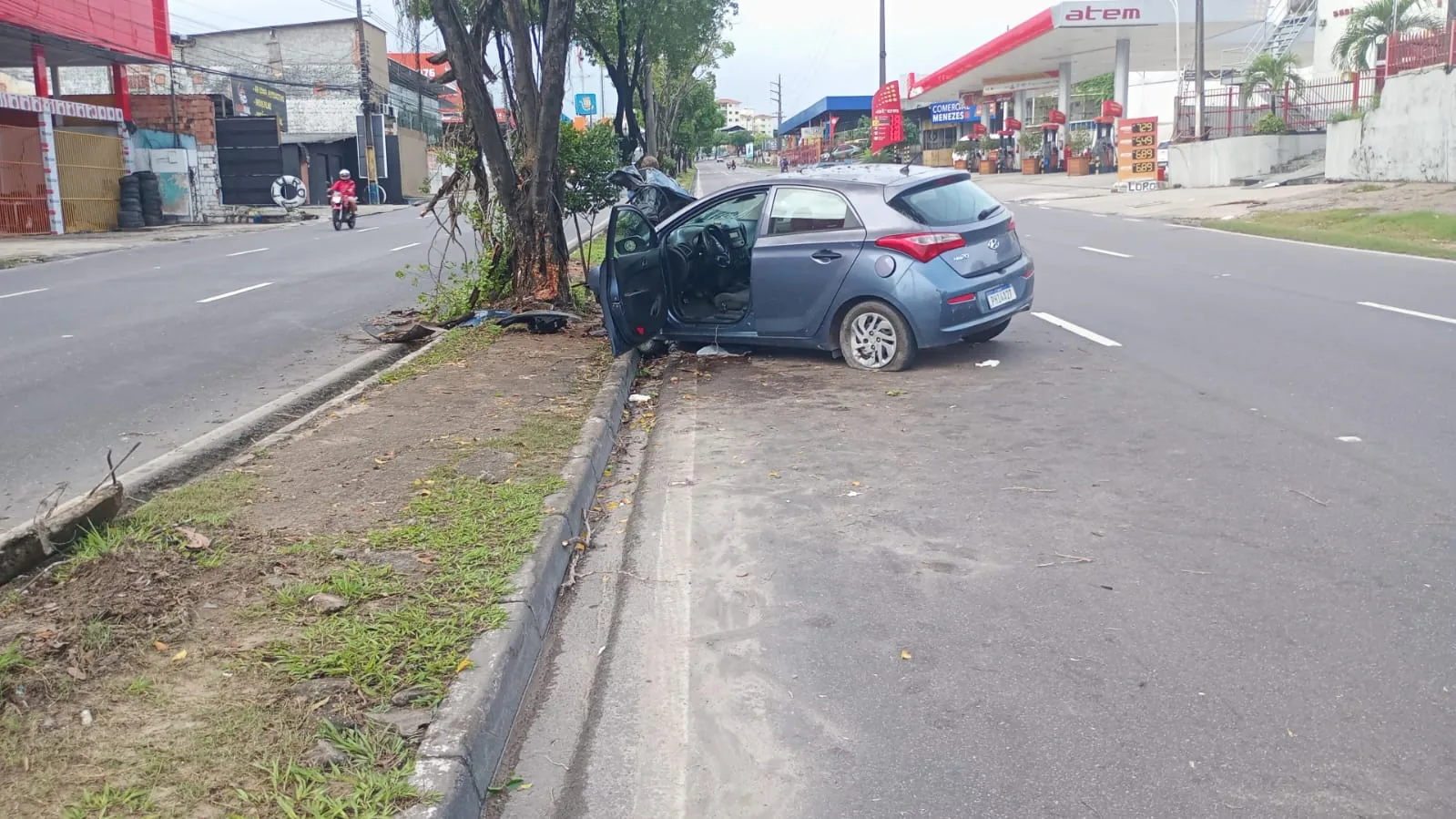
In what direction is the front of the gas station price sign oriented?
toward the camera

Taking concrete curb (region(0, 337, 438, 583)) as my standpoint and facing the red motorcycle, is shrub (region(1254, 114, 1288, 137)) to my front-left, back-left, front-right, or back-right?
front-right

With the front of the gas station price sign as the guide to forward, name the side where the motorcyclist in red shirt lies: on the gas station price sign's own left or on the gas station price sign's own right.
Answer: on the gas station price sign's own right

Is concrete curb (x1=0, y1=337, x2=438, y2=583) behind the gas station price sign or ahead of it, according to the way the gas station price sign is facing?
ahead

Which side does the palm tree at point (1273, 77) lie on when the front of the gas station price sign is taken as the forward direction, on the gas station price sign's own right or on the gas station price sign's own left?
on the gas station price sign's own left

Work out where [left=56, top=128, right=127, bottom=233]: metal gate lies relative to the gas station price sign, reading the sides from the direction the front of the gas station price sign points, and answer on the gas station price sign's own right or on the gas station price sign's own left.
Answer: on the gas station price sign's own right

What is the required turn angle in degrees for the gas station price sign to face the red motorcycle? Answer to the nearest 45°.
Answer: approximately 45° to its right

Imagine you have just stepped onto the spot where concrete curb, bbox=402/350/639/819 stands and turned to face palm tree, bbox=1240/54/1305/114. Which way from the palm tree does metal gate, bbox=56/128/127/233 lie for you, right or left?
left

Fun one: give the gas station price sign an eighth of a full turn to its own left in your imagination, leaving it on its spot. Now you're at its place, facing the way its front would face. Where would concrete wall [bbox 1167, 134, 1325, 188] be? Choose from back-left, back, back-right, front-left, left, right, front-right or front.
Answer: front

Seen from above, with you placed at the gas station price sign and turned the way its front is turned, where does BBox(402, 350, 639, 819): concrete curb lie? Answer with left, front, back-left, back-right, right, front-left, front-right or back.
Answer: front
